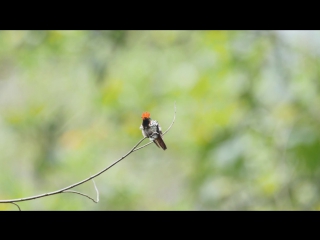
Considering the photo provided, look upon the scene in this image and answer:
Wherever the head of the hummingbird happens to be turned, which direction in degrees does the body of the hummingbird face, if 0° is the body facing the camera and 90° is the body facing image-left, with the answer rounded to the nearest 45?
approximately 45°
